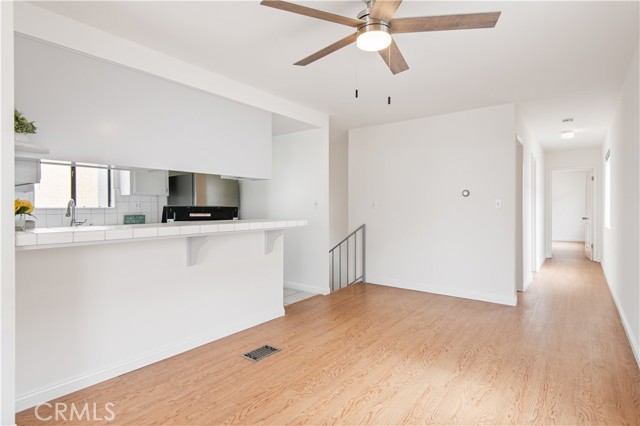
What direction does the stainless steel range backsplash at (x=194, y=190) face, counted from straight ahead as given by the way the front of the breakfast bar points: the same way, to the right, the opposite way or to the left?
the same way

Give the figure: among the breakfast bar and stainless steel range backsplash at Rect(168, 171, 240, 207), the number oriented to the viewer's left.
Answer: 0

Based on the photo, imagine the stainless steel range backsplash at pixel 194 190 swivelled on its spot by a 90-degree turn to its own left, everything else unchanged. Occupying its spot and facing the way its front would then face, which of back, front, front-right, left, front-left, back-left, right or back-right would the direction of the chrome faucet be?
back

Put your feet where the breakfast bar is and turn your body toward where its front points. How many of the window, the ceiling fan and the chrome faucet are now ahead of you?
1

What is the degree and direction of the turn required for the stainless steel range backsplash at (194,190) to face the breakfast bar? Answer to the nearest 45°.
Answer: approximately 45° to its right

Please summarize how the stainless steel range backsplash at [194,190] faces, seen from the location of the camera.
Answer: facing the viewer and to the right of the viewer

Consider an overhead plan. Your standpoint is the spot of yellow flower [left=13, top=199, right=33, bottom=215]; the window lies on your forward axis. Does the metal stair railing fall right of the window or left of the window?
right

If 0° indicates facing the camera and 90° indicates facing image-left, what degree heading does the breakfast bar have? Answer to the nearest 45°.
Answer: approximately 315°

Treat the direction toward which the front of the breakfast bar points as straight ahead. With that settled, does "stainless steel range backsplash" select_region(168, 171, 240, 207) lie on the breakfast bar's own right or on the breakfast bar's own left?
on the breakfast bar's own left

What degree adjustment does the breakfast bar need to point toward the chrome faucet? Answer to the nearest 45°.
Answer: approximately 180°

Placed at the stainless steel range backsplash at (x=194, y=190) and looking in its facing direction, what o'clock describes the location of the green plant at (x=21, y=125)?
The green plant is roughly at 2 o'clock from the stainless steel range backsplash.

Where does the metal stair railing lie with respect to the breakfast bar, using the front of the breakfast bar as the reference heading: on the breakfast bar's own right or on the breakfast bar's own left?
on the breakfast bar's own left
